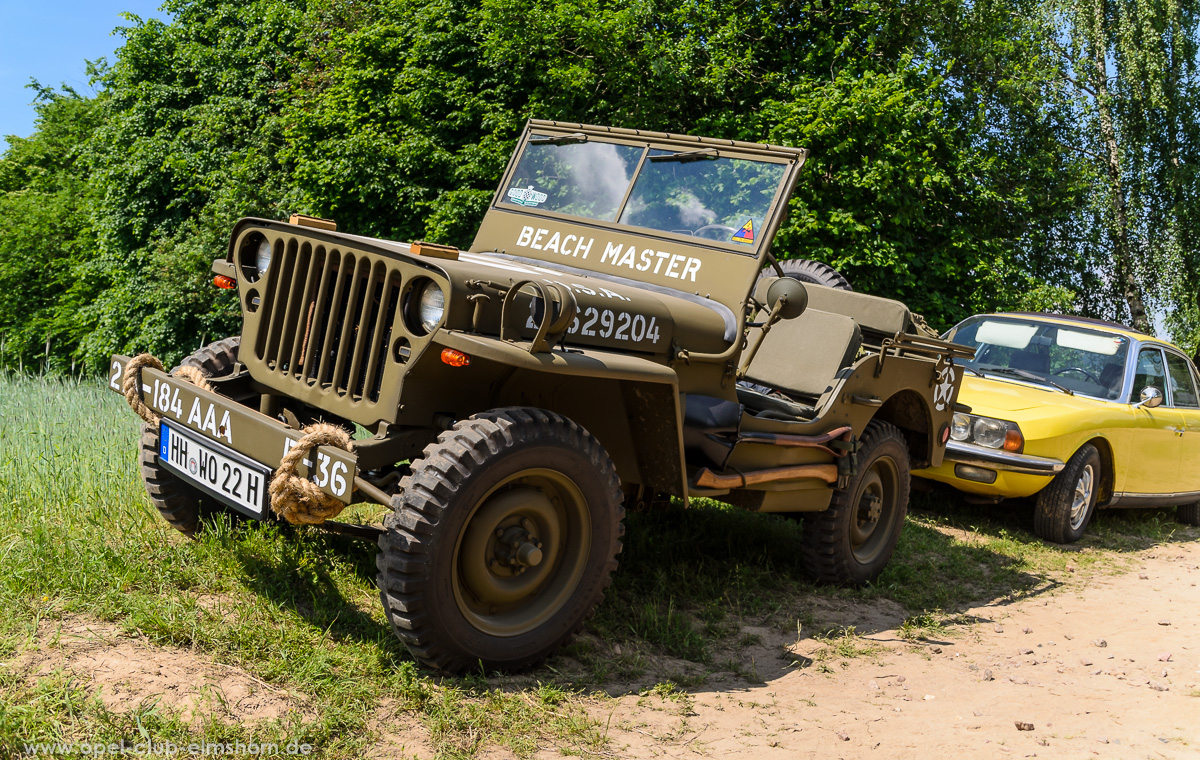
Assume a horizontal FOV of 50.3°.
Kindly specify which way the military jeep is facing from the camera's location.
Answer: facing the viewer and to the left of the viewer

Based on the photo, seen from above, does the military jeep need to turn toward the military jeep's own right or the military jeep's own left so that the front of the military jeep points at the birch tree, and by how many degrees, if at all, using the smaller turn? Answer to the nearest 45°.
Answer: approximately 180°

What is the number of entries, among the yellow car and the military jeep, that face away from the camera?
0

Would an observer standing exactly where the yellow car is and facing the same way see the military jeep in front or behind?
in front

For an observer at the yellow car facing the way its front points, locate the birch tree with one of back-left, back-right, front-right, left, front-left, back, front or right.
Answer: back-right

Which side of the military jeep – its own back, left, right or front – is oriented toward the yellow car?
back

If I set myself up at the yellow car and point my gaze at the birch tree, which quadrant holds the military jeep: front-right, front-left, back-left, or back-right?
back-left

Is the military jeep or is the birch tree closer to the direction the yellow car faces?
the military jeep
